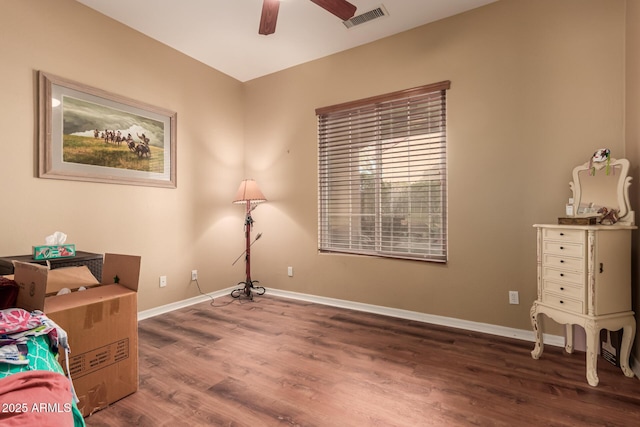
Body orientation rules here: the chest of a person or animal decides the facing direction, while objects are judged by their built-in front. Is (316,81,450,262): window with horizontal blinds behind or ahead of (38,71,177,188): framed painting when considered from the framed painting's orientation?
ahead

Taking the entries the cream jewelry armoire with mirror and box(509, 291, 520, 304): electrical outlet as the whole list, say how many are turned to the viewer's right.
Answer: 0

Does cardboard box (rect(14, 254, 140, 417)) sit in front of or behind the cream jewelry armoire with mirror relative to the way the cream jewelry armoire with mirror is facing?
in front

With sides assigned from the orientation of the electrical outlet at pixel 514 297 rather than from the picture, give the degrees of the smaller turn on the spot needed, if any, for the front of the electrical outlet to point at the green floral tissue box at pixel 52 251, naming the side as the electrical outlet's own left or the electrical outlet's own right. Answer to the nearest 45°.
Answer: approximately 45° to the electrical outlet's own right

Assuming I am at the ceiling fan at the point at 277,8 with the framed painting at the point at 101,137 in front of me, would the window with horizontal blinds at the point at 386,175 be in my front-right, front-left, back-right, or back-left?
back-right

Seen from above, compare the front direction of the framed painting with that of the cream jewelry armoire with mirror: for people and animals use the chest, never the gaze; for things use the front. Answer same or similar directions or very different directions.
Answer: very different directions

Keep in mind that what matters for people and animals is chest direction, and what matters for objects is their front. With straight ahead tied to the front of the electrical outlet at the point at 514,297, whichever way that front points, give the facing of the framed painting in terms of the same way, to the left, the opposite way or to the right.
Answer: to the left

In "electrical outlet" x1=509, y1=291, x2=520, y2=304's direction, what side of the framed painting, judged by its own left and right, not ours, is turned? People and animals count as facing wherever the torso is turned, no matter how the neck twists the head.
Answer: front

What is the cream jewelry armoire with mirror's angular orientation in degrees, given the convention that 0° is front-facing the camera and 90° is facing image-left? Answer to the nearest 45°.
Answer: approximately 45°

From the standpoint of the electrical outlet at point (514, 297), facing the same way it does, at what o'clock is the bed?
The bed is roughly at 1 o'clock from the electrical outlet.

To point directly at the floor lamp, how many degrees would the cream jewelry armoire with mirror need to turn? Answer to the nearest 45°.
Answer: approximately 45° to its right

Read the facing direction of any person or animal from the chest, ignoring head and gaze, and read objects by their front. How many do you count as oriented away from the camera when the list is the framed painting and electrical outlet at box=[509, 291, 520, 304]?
0
